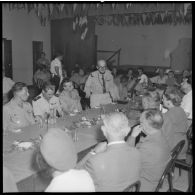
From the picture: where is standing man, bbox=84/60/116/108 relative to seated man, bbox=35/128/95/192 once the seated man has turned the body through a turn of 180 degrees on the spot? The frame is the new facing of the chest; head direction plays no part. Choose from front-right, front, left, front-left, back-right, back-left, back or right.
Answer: back-left

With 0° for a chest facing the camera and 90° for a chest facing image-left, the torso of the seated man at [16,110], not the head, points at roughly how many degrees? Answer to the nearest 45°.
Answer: approximately 315°

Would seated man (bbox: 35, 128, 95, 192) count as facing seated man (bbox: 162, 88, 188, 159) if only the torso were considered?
no

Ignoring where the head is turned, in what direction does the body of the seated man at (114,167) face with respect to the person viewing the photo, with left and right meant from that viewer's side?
facing away from the viewer

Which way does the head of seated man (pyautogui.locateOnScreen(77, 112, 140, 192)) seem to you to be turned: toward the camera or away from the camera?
away from the camera

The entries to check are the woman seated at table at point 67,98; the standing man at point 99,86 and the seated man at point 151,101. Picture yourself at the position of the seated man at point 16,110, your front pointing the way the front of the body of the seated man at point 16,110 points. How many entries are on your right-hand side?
0

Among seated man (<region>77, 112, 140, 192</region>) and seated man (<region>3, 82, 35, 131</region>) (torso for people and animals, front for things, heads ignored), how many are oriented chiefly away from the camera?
1

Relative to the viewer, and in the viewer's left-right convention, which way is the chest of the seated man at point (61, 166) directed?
facing away from the viewer and to the left of the viewer

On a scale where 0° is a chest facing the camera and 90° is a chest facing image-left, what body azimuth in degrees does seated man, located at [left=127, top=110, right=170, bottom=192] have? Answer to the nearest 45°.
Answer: approximately 135°

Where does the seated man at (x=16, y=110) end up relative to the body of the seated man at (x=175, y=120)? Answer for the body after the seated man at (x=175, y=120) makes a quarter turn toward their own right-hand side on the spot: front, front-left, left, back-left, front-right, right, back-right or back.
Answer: back-left

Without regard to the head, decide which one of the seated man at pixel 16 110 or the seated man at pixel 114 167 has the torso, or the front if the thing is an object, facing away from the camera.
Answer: the seated man at pixel 114 167

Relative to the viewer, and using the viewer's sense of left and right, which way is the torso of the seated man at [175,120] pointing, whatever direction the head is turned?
facing away from the viewer and to the left of the viewer
